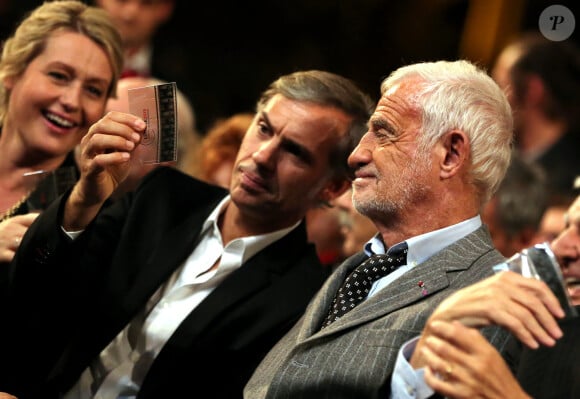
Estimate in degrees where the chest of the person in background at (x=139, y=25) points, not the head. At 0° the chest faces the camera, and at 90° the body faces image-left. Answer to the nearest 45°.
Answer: approximately 0°

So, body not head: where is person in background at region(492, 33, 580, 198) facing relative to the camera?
to the viewer's left

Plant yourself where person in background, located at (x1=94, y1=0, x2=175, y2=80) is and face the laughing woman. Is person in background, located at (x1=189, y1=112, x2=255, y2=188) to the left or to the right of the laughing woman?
left

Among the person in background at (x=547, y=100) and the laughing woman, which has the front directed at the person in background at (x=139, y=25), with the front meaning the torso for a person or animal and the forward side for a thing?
the person in background at (x=547, y=100)

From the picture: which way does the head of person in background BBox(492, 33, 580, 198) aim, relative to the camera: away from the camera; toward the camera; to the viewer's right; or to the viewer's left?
to the viewer's left

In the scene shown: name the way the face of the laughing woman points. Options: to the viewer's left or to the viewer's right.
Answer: to the viewer's right

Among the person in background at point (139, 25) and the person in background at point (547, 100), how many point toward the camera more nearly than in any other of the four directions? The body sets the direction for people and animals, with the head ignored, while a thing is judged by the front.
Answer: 1

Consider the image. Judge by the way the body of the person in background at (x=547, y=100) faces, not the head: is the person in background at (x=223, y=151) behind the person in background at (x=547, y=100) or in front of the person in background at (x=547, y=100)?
in front

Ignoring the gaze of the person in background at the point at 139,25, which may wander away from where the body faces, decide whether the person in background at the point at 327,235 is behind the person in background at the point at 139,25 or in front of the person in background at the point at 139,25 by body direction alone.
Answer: in front

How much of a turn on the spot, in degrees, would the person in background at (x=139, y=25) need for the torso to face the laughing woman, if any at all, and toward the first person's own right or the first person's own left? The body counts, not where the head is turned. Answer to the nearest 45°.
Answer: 0° — they already face them
